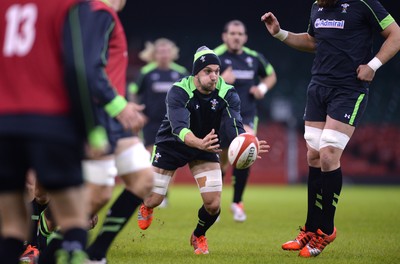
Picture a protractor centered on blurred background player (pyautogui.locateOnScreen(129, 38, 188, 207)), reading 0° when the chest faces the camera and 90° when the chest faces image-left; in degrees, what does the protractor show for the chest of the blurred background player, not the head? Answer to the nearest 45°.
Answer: approximately 0°

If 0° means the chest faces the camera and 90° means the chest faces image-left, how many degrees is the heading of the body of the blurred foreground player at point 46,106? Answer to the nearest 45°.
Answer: approximately 180°

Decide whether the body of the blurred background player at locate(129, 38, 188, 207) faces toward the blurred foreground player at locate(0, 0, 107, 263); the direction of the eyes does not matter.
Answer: yes

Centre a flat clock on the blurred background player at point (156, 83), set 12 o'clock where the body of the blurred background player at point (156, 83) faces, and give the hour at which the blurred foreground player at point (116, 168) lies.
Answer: the blurred foreground player at point (116, 168) is roughly at 12 o'clock from the blurred background player at point (156, 83).

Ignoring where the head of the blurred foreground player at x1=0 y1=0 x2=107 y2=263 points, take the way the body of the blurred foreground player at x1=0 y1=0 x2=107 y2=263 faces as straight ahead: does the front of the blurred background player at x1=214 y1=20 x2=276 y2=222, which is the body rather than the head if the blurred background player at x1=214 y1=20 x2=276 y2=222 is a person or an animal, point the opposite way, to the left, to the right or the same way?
the opposite way

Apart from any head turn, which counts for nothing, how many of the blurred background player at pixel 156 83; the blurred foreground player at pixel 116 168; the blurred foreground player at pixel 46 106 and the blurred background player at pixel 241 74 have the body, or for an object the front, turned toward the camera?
2

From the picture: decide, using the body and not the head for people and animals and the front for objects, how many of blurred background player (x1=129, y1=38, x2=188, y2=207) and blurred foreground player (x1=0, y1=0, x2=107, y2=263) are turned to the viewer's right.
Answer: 0
